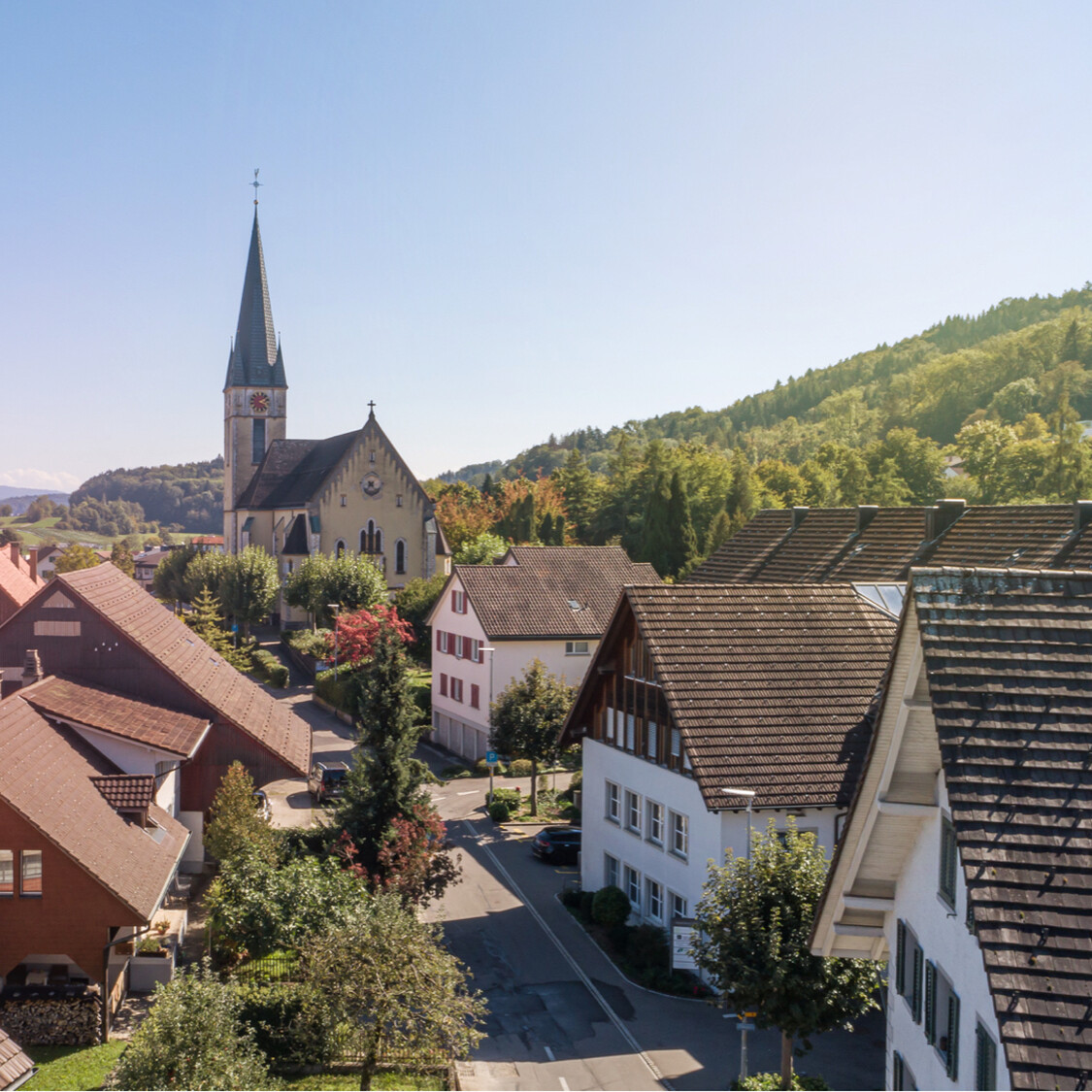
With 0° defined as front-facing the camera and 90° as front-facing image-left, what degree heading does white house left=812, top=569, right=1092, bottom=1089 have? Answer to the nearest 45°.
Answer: approximately 45°

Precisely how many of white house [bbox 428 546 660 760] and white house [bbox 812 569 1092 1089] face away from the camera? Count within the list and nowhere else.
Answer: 0

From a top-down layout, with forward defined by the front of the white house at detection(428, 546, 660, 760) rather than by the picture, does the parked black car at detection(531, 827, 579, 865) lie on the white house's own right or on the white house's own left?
on the white house's own left

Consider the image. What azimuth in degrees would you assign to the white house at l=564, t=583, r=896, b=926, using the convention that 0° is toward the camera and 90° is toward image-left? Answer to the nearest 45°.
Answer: approximately 45°

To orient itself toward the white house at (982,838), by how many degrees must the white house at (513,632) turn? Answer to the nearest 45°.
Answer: approximately 45° to its left

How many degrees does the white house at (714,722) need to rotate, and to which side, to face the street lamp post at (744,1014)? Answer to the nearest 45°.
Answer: approximately 45° to its left

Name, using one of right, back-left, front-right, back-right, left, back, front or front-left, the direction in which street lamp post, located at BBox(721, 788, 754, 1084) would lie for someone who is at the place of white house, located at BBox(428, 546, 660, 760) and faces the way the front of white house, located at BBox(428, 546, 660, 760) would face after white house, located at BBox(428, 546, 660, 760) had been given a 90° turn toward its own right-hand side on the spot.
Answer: back-left

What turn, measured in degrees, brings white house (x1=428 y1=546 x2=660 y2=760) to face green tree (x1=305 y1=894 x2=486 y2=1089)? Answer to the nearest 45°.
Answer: approximately 45° to its left
